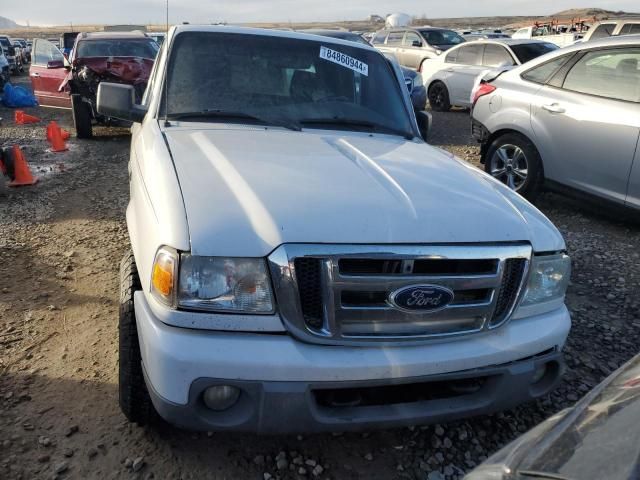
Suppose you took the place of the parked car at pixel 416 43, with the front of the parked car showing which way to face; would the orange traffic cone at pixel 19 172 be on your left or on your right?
on your right

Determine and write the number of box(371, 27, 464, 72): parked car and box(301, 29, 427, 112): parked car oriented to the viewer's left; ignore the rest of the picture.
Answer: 0

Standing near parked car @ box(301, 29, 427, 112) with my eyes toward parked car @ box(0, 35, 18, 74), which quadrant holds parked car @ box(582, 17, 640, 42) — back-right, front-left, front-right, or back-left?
back-right

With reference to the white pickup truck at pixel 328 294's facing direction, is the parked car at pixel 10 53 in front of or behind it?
behind

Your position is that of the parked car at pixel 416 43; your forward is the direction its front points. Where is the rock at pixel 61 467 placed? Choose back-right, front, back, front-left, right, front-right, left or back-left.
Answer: front-right

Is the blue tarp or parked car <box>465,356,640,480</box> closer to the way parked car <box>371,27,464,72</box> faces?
the parked car
